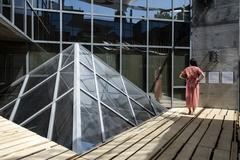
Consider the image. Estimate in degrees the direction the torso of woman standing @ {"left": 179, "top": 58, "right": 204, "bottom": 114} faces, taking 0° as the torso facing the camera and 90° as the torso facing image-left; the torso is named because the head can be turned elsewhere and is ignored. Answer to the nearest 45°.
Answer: approximately 180°

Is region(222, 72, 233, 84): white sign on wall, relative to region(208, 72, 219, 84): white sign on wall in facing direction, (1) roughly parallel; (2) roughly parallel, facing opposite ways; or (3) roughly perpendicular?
roughly parallel

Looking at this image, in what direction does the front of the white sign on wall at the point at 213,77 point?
toward the camera

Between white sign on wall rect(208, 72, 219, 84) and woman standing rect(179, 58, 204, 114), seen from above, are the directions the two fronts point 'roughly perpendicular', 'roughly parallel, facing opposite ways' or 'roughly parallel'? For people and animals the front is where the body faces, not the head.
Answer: roughly parallel, facing opposite ways

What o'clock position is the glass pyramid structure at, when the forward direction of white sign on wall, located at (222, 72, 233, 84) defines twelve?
The glass pyramid structure is roughly at 1 o'clock from the white sign on wall.

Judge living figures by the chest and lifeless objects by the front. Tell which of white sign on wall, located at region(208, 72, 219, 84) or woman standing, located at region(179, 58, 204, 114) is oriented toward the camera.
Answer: the white sign on wall

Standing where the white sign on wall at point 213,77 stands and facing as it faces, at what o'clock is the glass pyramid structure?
The glass pyramid structure is roughly at 1 o'clock from the white sign on wall.

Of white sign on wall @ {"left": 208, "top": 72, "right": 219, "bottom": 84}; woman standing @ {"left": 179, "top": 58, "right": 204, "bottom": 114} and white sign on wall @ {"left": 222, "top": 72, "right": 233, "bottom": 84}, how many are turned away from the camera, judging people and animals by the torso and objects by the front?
1

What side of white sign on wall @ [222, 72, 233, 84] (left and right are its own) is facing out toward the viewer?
front
